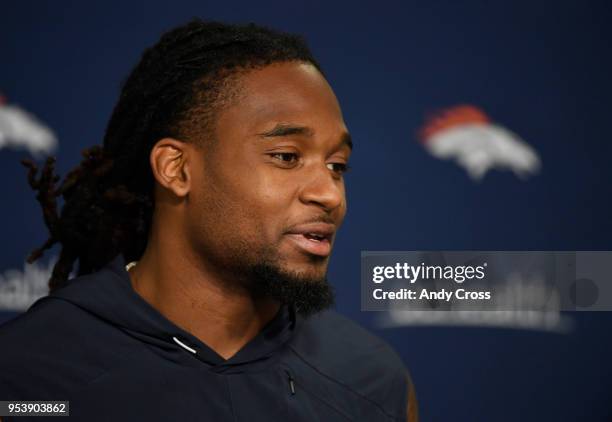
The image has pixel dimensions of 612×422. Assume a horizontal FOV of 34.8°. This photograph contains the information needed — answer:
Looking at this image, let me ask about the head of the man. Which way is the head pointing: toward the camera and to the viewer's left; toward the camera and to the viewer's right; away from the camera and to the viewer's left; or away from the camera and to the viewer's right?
toward the camera and to the viewer's right

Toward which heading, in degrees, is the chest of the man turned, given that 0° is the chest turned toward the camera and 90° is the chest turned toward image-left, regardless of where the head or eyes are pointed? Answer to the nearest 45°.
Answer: approximately 315°
